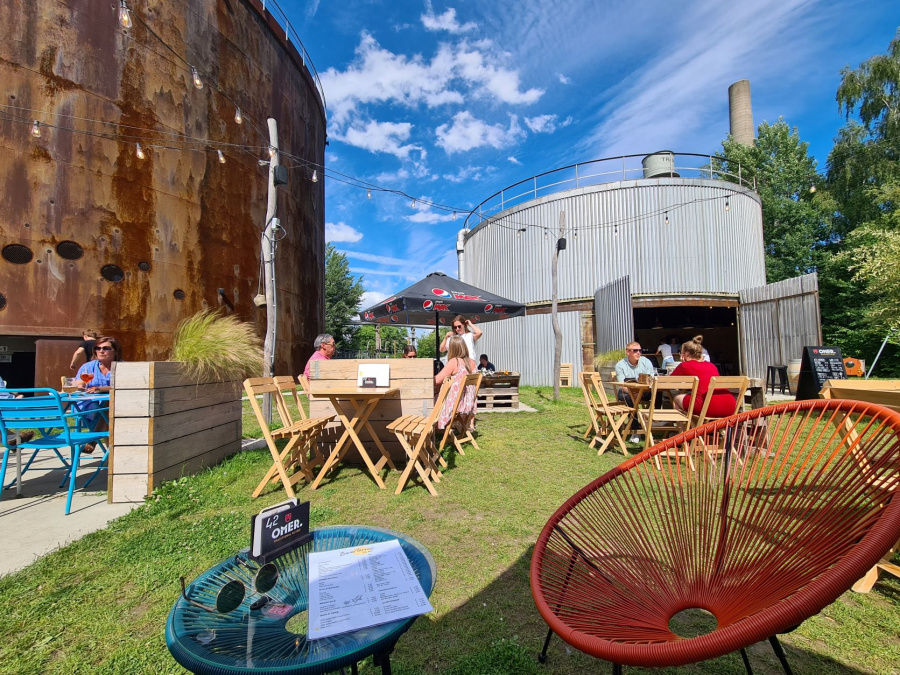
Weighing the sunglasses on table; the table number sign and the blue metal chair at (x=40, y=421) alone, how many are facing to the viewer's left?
0

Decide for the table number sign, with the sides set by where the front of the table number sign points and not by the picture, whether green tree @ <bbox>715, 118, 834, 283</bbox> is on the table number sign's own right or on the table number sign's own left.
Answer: on the table number sign's own left

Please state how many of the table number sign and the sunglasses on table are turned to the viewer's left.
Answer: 0

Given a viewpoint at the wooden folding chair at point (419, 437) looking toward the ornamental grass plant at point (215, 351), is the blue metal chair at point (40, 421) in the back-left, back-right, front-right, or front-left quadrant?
front-left

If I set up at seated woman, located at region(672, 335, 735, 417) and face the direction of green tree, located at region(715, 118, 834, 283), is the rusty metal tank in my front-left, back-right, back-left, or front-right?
back-left

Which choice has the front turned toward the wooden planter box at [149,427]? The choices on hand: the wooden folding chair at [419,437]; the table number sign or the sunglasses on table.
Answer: the wooden folding chair

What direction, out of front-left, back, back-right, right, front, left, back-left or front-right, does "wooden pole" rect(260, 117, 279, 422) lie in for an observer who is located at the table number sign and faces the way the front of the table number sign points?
back-left

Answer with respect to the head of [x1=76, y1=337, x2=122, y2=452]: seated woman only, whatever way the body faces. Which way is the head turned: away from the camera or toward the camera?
toward the camera

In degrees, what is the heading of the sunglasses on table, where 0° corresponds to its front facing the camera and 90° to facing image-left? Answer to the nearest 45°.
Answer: approximately 315°

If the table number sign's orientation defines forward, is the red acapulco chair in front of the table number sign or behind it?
in front

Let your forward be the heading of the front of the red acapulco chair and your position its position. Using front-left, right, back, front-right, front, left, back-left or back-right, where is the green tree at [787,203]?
back-right

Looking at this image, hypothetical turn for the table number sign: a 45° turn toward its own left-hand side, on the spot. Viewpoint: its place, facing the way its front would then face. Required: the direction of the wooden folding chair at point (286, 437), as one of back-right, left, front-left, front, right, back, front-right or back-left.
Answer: left

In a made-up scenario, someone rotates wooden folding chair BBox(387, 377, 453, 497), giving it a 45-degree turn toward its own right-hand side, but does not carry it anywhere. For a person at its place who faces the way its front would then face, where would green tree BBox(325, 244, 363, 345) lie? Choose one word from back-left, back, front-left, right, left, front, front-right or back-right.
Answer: front-right

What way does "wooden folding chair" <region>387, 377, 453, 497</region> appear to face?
to the viewer's left
